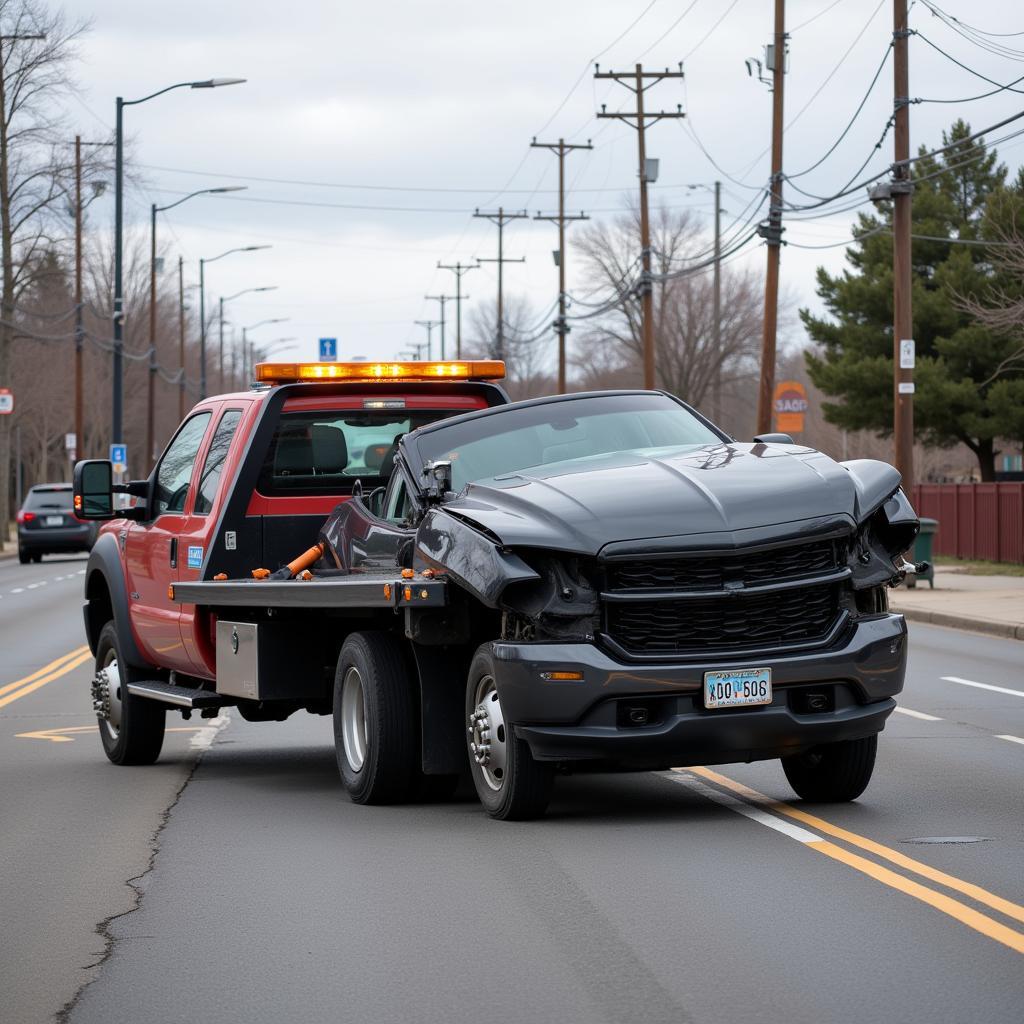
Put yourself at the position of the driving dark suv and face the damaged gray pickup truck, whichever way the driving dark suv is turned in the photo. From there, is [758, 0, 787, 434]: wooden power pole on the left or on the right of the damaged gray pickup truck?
left

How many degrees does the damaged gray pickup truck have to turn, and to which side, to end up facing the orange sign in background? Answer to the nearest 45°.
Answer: approximately 135° to its left

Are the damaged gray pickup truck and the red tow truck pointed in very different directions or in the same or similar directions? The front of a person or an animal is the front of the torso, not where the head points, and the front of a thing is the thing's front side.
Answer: very different directions

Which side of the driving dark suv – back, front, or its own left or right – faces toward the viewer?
back

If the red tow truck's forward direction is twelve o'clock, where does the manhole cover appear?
The manhole cover is roughly at 6 o'clock from the red tow truck.

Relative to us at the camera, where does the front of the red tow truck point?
facing away from the viewer and to the left of the viewer

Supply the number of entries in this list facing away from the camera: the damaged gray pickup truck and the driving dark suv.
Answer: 1

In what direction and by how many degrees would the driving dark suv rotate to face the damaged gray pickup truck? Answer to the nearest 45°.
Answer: approximately 180°

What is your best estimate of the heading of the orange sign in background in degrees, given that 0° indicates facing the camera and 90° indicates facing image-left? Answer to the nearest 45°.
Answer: approximately 0°

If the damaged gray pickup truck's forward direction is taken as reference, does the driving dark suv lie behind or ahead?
behind

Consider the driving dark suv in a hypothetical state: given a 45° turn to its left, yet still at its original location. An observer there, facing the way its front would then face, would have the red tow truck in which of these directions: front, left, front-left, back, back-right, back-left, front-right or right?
back-left

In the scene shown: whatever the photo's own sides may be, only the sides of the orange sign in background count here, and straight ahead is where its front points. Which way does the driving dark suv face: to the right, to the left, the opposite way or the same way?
the opposite way

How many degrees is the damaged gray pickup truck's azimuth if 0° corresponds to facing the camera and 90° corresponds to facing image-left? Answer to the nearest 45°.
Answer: approximately 315°
